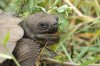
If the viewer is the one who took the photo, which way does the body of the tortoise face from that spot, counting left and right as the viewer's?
facing to the right of the viewer
